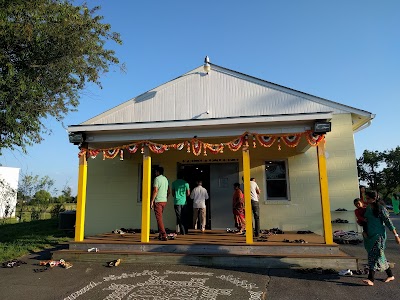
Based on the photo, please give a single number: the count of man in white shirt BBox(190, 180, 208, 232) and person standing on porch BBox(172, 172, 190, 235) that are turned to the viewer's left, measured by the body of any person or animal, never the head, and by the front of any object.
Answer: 0

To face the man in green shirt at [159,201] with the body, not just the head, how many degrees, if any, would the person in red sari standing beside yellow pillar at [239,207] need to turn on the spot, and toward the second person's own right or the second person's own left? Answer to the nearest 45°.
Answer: approximately 45° to the second person's own left

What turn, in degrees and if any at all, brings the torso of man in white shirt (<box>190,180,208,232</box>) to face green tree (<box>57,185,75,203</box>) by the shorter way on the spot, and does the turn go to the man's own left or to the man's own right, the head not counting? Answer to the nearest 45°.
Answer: approximately 45° to the man's own left

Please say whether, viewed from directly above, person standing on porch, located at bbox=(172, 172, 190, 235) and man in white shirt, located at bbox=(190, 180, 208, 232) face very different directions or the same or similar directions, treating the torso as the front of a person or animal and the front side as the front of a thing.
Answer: same or similar directions

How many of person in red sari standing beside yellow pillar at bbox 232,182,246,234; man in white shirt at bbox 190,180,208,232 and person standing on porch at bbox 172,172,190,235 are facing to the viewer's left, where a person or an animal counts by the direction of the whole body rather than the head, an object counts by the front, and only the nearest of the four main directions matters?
1

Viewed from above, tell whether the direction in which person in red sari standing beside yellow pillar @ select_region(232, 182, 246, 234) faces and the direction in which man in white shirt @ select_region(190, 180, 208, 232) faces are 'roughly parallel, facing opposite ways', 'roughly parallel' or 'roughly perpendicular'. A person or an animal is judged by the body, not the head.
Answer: roughly perpendicular

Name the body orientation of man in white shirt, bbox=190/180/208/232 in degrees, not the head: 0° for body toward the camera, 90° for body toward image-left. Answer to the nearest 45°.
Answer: approximately 180°

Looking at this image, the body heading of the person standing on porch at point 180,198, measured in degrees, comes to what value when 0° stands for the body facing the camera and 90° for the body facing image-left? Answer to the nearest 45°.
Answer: approximately 180°

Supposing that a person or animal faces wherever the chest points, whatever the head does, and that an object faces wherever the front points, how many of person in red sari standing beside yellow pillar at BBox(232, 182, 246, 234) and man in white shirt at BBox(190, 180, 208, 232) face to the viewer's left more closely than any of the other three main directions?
1

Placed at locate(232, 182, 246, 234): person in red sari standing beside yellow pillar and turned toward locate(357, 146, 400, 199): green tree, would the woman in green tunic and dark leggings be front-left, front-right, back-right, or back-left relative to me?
back-right

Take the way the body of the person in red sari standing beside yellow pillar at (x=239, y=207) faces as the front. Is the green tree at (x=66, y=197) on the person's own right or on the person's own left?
on the person's own right

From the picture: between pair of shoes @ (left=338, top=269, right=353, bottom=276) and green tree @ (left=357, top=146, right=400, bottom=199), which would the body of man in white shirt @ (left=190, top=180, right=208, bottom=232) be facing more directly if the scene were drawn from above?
the green tree

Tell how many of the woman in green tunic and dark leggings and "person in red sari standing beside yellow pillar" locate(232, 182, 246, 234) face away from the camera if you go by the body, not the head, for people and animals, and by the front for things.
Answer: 0

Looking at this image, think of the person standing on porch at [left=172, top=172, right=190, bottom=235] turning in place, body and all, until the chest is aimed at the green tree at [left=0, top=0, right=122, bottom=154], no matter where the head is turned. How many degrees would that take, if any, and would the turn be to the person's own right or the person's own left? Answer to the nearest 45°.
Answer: approximately 90° to the person's own left

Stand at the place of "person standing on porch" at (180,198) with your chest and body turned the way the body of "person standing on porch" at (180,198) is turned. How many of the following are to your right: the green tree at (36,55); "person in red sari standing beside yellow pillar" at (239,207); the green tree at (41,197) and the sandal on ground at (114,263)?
1

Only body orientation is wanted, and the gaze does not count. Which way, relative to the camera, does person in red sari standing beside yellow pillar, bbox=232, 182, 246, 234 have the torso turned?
to the viewer's left
